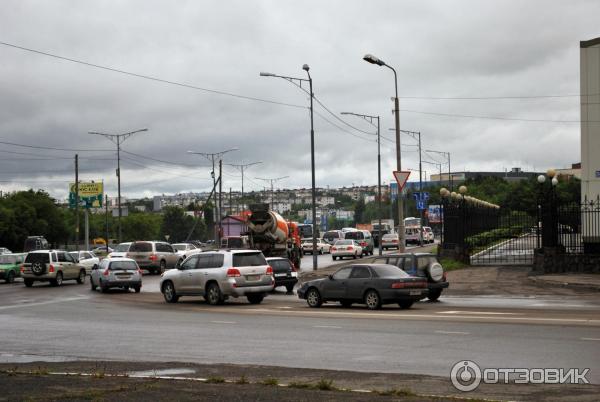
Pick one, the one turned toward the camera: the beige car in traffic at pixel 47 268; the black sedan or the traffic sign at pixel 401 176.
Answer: the traffic sign

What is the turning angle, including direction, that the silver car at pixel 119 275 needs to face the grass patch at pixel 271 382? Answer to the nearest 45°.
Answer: approximately 135° to its left

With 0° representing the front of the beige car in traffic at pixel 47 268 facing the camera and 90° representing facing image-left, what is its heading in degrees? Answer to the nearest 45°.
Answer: approximately 225°

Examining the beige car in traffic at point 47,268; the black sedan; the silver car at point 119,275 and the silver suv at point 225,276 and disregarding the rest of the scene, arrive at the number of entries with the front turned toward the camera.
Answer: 0

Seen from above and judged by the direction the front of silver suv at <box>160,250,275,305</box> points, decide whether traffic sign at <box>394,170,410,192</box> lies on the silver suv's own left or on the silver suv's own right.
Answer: on the silver suv's own right

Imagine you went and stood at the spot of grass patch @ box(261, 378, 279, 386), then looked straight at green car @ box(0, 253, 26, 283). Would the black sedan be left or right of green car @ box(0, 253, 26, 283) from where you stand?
right

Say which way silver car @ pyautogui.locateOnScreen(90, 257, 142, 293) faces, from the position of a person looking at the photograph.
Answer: facing away from the viewer and to the left of the viewer

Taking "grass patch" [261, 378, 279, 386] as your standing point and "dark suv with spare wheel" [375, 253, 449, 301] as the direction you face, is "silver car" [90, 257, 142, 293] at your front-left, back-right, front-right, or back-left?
front-left

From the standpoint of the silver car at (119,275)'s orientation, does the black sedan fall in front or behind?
behind

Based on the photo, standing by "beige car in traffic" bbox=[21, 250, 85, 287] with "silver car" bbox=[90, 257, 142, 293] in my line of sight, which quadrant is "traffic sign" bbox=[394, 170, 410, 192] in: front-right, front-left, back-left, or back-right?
front-left

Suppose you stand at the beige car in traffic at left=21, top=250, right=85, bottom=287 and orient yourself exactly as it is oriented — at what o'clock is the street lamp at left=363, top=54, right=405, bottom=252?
The street lamp is roughly at 3 o'clock from the beige car in traffic.

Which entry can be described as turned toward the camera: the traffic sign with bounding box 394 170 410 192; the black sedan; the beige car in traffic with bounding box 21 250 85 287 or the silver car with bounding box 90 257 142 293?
the traffic sign

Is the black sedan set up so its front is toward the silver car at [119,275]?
yes

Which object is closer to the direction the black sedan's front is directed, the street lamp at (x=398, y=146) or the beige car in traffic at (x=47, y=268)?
the beige car in traffic

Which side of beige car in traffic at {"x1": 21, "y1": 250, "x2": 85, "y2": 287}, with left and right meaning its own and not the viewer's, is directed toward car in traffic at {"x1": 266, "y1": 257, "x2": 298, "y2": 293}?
right

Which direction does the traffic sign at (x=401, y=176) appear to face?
toward the camera
